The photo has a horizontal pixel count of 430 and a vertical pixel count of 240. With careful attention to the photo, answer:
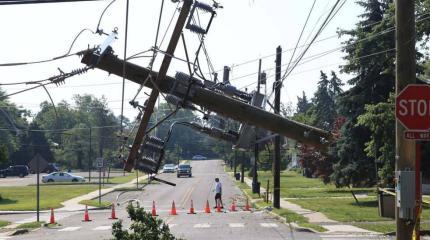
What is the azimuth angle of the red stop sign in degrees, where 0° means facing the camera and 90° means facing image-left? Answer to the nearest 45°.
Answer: approximately 0°

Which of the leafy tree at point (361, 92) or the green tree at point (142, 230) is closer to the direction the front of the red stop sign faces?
the green tree

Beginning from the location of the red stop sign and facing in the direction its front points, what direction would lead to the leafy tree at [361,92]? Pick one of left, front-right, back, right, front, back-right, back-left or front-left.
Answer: back

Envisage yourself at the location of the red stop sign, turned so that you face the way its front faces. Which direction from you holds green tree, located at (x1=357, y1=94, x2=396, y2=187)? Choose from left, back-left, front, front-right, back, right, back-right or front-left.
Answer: back

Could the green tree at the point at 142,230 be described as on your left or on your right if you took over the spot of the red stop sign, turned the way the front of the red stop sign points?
on your right

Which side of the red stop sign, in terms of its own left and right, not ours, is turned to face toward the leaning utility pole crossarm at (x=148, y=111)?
right
